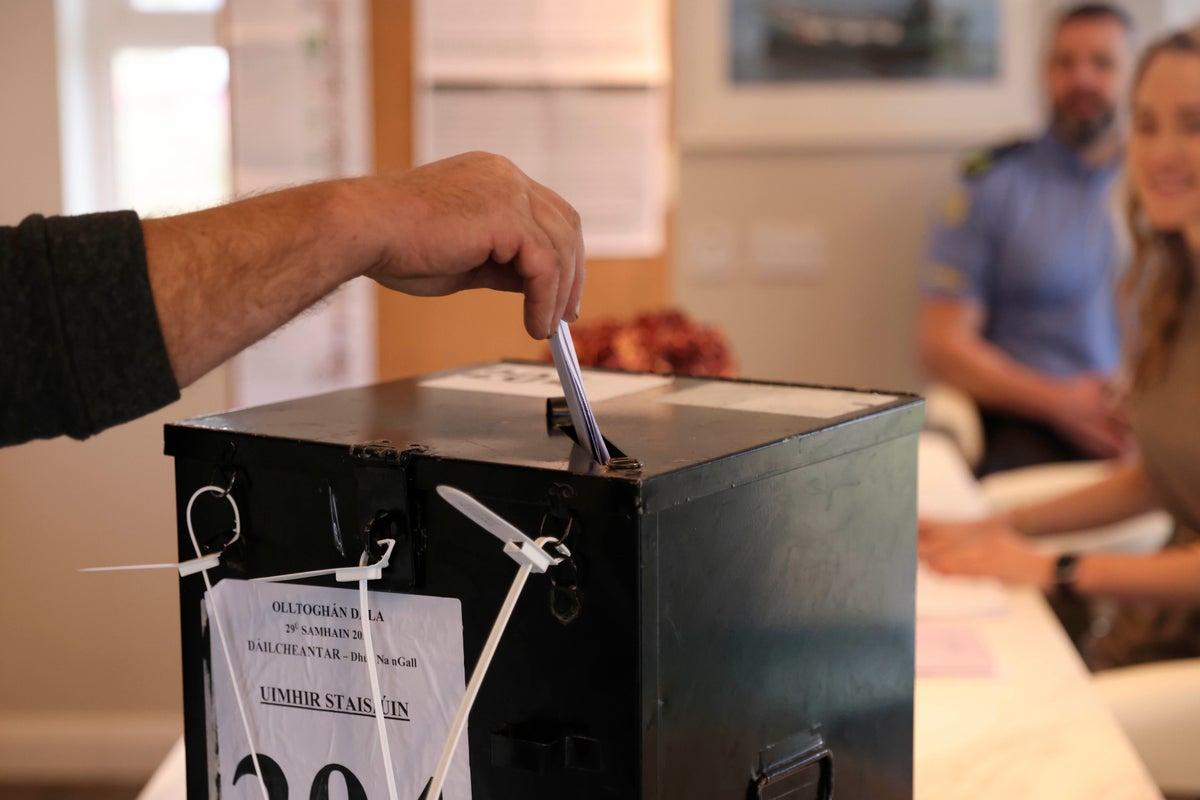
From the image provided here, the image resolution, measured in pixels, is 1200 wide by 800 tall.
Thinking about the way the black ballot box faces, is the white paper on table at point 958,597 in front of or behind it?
behind

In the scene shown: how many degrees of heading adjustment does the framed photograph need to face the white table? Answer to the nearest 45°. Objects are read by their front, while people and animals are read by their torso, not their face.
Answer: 0° — it already faces it

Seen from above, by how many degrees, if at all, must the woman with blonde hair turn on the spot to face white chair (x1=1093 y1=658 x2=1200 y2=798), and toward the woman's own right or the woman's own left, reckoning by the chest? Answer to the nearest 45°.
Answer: approximately 45° to the woman's own left

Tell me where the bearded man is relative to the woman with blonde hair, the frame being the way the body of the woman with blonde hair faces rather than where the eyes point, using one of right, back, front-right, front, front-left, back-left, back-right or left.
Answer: back-right

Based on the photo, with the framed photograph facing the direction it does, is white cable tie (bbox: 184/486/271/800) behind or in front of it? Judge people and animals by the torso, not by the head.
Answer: in front

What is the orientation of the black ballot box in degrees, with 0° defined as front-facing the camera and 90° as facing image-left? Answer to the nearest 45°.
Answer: approximately 45°

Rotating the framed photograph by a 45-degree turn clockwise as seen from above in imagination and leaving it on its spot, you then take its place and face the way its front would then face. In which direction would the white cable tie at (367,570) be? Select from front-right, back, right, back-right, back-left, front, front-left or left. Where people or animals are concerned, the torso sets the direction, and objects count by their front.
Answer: front-left

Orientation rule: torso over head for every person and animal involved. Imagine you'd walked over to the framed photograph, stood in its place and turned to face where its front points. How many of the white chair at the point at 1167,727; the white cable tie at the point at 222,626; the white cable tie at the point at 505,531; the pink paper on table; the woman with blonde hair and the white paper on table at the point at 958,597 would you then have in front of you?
6

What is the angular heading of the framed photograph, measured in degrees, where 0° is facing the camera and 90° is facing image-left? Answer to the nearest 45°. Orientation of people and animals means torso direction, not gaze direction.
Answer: approximately 0°

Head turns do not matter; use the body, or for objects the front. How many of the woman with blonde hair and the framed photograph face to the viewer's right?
0

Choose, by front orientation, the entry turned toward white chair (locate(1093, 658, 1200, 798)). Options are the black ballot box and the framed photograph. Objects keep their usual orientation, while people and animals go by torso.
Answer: the framed photograph
